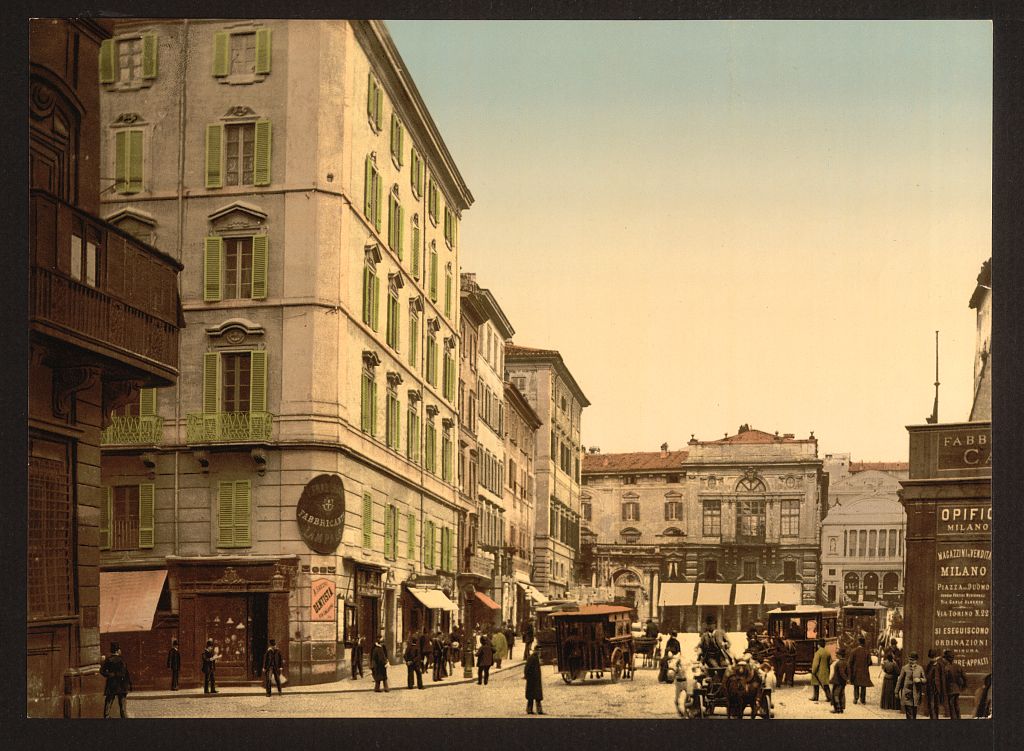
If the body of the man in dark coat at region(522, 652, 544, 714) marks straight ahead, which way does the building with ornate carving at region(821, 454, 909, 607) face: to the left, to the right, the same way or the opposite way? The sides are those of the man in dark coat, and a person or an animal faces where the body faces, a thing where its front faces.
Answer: the opposite way

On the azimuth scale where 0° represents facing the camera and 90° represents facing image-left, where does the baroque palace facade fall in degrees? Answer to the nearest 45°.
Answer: approximately 0°

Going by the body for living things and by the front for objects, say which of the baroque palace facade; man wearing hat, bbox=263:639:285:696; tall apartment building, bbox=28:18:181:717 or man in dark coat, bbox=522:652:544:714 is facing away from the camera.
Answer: the man in dark coat

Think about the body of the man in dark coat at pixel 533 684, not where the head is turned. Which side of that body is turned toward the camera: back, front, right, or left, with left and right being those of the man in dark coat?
back

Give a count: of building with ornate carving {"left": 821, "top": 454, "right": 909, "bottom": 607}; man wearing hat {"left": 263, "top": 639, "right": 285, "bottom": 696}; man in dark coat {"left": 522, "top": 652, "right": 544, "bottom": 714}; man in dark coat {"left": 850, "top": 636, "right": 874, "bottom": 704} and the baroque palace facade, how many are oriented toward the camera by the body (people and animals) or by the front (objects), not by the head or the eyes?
3

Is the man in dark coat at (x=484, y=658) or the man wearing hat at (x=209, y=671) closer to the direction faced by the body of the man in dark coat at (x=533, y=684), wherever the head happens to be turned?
the man in dark coat
